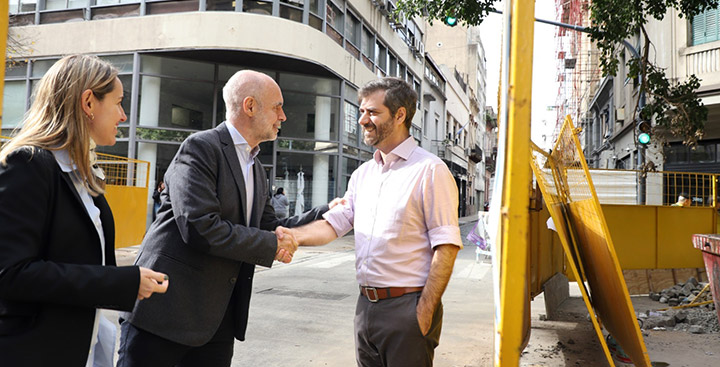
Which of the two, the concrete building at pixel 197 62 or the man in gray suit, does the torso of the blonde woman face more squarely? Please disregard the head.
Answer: the man in gray suit

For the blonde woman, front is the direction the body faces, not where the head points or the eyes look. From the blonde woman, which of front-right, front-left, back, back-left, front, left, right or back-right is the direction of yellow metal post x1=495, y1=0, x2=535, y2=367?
front-right

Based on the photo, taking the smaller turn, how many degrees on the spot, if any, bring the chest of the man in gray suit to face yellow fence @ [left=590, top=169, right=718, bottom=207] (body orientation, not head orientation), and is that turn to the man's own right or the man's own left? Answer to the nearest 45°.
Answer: approximately 45° to the man's own left

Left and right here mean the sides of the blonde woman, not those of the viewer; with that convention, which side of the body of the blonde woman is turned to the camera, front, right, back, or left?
right

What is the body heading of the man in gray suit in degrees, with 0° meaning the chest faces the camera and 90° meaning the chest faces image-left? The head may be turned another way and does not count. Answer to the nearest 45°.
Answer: approximately 270°

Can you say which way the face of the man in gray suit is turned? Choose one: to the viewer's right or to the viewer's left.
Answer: to the viewer's right

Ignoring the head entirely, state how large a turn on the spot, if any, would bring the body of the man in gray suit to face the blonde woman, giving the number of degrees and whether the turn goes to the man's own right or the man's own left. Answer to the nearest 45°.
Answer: approximately 135° to the man's own right

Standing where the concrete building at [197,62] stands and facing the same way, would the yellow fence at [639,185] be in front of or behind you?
in front

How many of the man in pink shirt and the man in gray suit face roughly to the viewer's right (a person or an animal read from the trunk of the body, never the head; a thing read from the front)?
1

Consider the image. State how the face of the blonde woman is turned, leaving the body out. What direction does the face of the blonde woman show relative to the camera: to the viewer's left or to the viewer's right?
to the viewer's right

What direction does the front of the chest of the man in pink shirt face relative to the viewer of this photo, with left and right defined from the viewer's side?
facing the viewer and to the left of the viewer
